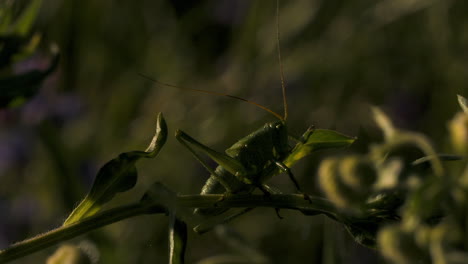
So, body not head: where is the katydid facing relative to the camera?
to the viewer's right

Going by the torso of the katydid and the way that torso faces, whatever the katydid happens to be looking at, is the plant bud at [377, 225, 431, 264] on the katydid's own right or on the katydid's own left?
on the katydid's own right
